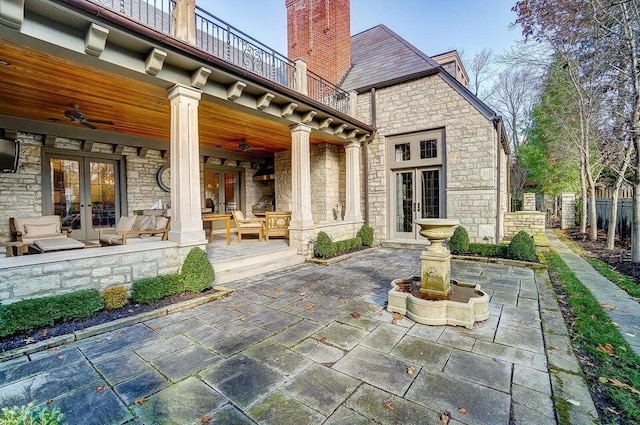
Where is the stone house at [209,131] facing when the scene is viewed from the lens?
facing the viewer and to the right of the viewer

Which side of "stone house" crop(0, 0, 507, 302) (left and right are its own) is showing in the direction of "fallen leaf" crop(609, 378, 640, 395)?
front

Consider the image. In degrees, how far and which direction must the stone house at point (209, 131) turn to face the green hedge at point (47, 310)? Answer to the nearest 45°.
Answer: approximately 45° to its right

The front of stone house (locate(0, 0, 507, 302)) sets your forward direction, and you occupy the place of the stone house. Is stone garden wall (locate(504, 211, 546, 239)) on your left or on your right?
on your left

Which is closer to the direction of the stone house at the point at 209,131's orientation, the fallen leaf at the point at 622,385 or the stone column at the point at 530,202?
the fallen leaf

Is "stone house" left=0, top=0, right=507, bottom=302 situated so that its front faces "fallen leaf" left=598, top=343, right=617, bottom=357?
yes

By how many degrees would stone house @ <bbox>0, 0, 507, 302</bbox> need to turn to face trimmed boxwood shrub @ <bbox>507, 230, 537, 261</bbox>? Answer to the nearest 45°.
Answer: approximately 45° to its left

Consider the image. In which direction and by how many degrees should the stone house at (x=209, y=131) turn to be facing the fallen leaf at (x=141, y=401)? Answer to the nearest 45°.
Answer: approximately 45° to its right

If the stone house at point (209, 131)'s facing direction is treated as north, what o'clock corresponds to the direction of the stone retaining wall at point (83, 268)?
The stone retaining wall is roughly at 2 o'clock from the stone house.
